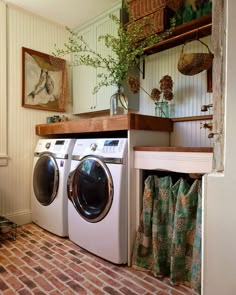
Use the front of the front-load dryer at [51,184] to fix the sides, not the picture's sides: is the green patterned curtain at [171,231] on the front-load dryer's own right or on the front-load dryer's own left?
on the front-load dryer's own left

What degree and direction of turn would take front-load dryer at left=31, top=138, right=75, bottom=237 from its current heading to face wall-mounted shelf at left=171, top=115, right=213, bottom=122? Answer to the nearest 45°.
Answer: approximately 90° to its left

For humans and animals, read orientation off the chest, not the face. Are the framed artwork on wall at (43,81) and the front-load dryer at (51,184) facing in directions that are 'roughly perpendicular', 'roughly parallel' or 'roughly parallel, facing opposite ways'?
roughly perpendicular

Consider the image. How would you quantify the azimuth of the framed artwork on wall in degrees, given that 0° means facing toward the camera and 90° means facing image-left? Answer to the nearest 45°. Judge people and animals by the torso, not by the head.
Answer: approximately 315°

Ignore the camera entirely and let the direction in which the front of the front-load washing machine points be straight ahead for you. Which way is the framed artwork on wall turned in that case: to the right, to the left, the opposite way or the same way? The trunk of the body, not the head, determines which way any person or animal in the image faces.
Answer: to the left

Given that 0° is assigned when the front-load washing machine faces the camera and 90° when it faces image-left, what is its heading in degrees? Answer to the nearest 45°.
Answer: approximately 45°
